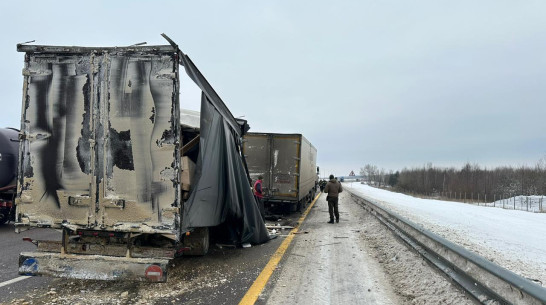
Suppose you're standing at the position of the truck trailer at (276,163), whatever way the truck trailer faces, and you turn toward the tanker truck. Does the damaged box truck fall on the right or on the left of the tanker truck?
left

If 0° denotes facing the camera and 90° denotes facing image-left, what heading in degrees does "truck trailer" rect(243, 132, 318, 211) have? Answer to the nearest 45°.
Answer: approximately 180°

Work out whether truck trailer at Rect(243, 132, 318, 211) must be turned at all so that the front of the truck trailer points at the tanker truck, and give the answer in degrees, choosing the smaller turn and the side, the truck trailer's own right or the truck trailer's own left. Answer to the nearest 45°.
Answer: approximately 135° to the truck trailer's own left

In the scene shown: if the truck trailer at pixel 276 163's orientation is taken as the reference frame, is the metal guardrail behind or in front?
behind

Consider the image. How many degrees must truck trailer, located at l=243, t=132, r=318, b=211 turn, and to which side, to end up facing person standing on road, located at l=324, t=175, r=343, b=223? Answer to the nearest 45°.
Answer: approximately 135° to its right

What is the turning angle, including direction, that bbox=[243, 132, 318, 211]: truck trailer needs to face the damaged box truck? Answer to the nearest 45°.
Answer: approximately 180°

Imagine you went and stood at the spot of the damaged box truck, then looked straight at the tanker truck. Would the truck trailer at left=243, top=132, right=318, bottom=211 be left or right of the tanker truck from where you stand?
right
